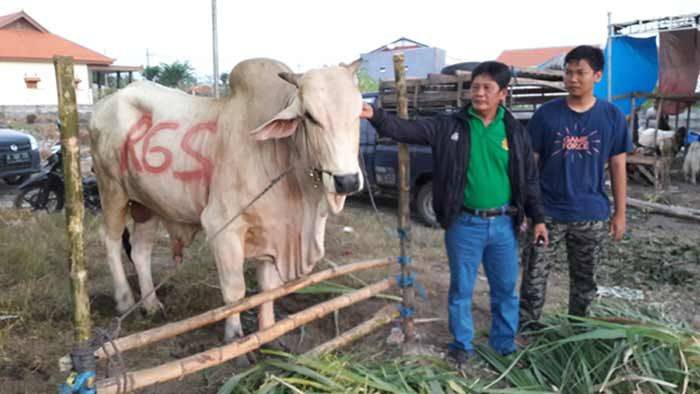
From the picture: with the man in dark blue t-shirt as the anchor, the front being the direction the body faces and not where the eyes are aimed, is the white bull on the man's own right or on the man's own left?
on the man's own right

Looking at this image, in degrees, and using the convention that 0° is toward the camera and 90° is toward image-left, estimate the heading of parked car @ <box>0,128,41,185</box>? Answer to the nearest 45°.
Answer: approximately 315°

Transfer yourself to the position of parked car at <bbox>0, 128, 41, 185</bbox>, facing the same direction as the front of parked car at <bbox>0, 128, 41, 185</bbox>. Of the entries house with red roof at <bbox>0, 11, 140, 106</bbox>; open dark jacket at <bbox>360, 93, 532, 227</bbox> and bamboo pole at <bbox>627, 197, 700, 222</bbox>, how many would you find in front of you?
2

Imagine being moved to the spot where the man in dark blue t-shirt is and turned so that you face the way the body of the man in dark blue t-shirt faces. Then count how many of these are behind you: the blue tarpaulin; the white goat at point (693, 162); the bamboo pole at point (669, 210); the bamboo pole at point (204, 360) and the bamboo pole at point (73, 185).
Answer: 3

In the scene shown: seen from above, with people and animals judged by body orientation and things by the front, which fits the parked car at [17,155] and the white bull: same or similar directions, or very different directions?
same or similar directions

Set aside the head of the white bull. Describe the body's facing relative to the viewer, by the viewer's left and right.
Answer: facing the viewer and to the right of the viewer

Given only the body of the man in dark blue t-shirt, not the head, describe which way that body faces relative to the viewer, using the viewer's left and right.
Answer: facing the viewer

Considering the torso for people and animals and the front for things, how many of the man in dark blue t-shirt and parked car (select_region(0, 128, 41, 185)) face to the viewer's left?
0

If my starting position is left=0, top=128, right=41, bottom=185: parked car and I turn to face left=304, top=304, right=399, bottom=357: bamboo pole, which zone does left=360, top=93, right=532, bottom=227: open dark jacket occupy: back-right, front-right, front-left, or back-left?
front-left

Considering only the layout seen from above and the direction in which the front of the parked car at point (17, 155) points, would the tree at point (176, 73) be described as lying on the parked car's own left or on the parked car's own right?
on the parked car's own left

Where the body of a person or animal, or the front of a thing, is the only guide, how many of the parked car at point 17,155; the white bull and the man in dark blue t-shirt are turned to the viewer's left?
0

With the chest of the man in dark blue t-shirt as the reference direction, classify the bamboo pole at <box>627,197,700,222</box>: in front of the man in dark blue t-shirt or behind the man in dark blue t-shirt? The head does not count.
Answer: behind
